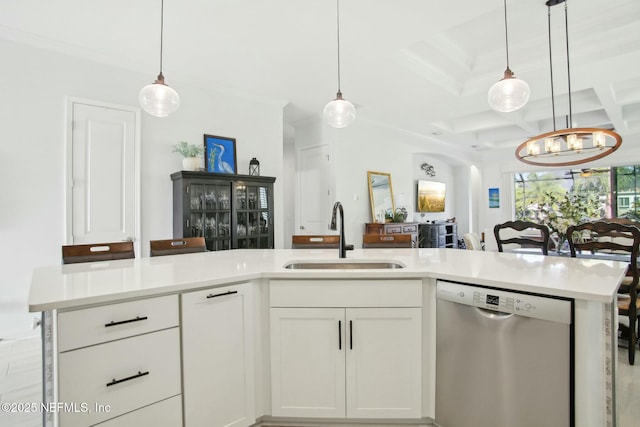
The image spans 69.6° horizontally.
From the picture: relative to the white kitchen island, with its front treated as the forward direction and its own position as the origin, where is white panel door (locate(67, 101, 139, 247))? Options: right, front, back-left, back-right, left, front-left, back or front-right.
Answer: back-right

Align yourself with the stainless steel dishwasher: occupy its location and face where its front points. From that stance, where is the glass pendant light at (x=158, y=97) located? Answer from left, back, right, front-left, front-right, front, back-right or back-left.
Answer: front-right

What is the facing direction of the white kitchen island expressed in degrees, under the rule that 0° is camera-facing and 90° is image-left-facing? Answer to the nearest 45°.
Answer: approximately 0°

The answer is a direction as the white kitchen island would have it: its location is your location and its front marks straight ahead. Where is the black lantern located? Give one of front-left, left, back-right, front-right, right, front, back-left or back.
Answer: back

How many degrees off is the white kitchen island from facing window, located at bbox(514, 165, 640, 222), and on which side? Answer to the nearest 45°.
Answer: approximately 135° to its left

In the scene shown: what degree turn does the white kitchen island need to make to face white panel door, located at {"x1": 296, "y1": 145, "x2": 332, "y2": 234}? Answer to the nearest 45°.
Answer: approximately 180°

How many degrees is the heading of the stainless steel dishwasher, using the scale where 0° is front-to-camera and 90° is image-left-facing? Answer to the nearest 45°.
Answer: approximately 45°

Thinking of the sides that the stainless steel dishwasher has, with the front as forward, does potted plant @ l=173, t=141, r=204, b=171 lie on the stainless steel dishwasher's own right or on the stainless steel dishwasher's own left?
on the stainless steel dishwasher's own right
